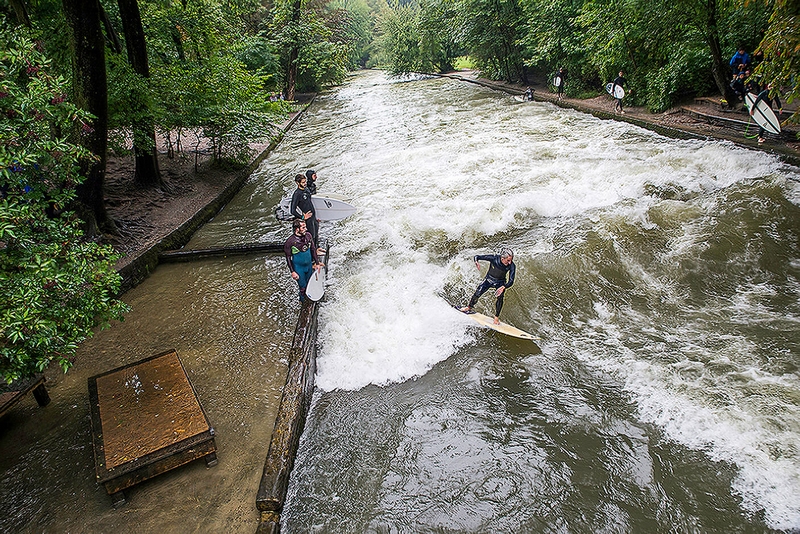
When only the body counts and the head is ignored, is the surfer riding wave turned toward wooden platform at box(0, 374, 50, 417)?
no

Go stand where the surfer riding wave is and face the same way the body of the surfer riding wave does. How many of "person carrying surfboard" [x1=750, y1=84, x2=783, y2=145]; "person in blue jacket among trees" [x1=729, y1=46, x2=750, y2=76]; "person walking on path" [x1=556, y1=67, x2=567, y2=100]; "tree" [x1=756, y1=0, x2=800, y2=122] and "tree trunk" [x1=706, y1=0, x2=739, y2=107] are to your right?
0

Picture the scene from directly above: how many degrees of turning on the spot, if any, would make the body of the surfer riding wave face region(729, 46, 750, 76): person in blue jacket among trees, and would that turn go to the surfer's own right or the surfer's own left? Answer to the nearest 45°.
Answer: approximately 90° to the surfer's own left

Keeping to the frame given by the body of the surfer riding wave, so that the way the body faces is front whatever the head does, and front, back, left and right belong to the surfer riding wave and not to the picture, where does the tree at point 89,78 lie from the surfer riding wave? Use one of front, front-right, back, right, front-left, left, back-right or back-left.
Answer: back-right

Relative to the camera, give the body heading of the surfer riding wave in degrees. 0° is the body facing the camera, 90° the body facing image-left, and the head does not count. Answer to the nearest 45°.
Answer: approximately 315°

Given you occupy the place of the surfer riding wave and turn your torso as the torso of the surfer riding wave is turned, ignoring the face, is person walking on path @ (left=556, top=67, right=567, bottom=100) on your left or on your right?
on your left

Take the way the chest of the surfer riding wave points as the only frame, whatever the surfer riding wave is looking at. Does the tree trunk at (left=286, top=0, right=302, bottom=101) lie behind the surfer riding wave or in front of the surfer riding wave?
behind

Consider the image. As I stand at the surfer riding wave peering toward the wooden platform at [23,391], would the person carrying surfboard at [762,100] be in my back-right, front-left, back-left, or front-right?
back-right

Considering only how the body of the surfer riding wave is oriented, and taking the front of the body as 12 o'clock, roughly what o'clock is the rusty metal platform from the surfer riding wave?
The rusty metal platform is roughly at 3 o'clock from the surfer riding wave.

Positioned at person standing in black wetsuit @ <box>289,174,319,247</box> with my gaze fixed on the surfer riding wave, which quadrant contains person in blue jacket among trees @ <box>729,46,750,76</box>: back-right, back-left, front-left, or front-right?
front-left

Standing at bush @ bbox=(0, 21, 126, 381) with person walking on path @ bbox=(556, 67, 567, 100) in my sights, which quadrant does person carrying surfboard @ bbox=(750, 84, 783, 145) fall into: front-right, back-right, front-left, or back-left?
front-right
